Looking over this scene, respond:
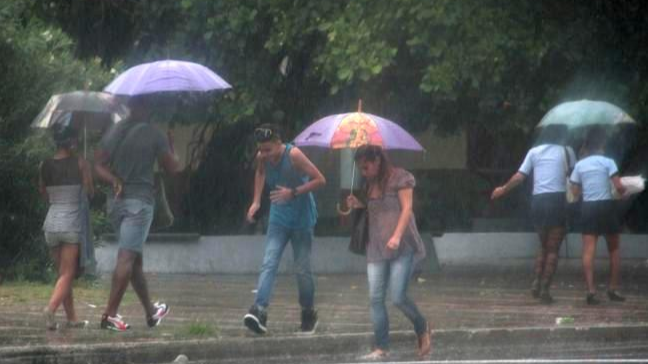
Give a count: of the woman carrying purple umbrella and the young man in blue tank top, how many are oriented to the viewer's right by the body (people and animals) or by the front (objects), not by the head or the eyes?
0

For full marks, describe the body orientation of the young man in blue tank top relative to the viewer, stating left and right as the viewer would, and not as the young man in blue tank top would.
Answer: facing the viewer and to the left of the viewer

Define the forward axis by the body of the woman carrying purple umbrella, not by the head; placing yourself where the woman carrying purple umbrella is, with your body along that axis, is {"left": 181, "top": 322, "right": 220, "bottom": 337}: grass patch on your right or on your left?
on your right

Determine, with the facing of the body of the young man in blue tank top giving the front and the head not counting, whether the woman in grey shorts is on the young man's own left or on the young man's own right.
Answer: on the young man's own right

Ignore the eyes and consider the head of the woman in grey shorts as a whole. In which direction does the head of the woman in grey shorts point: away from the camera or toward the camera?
away from the camera

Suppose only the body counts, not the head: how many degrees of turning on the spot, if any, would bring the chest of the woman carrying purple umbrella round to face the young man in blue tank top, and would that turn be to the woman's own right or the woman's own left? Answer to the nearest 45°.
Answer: approximately 90° to the woman's own right

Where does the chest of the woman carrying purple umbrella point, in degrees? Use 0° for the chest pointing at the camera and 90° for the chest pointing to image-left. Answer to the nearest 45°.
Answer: approximately 45°

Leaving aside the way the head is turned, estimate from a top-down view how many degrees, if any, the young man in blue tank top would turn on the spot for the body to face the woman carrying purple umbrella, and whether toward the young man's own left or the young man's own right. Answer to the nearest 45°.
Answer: approximately 90° to the young man's own left
